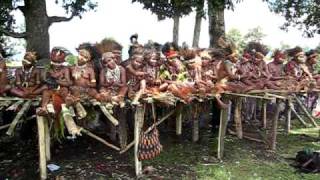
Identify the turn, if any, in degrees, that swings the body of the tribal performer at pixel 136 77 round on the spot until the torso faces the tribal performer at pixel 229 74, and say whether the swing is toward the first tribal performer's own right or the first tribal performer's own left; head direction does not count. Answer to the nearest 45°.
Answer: approximately 90° to the first tribal performer's own left

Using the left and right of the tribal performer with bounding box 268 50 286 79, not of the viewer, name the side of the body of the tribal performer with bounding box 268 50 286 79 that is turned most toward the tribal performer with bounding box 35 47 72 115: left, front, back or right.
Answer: right

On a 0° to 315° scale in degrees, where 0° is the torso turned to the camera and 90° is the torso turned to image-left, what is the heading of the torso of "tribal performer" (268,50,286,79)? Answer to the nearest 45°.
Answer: approximately 315°

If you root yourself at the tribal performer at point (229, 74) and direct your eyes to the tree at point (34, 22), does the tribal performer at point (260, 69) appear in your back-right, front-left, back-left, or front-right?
back-right
